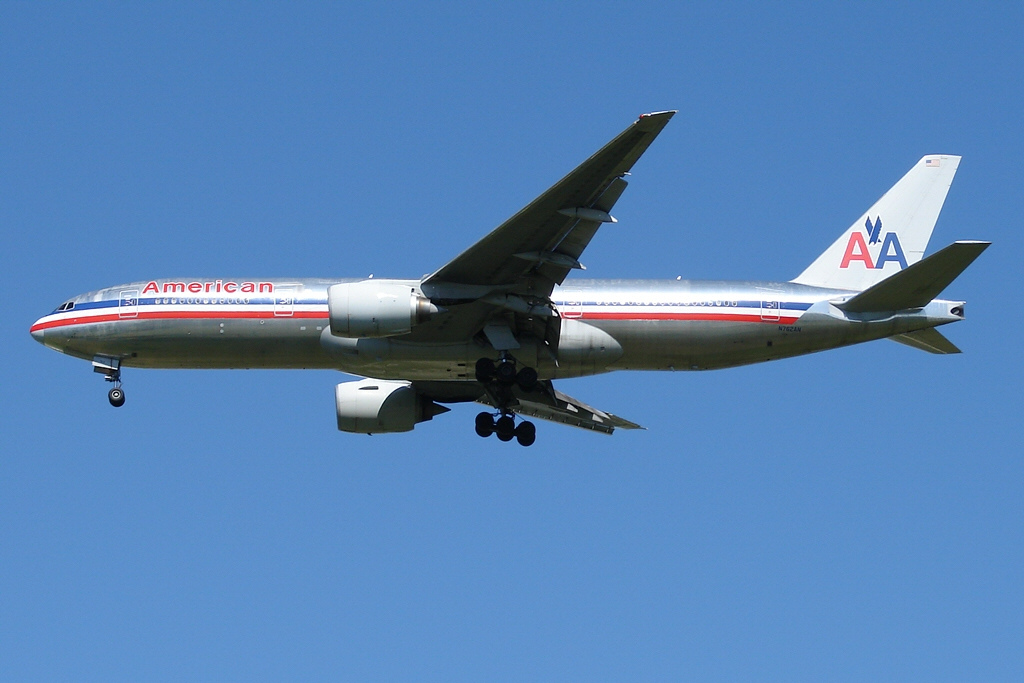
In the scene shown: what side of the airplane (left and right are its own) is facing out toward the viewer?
left
